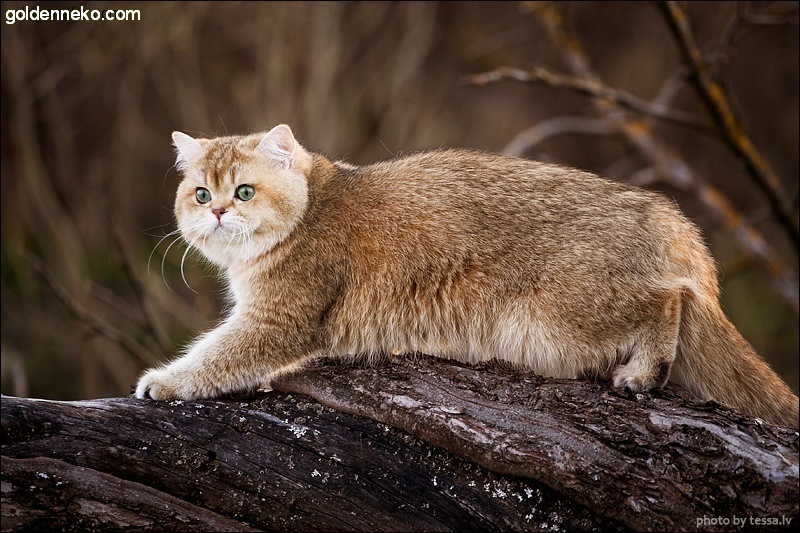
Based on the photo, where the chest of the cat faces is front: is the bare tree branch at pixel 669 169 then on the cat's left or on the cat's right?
on the cat's right

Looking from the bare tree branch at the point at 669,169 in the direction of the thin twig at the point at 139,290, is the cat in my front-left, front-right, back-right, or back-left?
front-left

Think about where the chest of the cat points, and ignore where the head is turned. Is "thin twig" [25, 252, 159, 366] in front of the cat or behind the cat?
in front

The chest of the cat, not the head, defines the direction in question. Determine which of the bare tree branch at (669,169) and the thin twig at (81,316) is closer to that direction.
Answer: the thin twig

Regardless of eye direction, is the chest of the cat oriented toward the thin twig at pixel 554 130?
no

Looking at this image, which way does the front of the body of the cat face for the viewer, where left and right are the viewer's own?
facing to the left of the viewer

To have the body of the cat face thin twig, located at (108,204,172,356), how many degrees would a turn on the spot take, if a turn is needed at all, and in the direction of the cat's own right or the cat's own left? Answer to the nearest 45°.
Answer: approximately 45° to the cat's own right

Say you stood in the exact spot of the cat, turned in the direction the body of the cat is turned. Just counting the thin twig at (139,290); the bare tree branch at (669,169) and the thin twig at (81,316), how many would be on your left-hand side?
0

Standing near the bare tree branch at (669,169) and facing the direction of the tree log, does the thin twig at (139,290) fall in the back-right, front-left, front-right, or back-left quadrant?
front-right

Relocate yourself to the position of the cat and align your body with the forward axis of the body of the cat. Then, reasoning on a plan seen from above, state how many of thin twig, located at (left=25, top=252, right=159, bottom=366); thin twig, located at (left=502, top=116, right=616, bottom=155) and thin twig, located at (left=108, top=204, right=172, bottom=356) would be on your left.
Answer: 0
